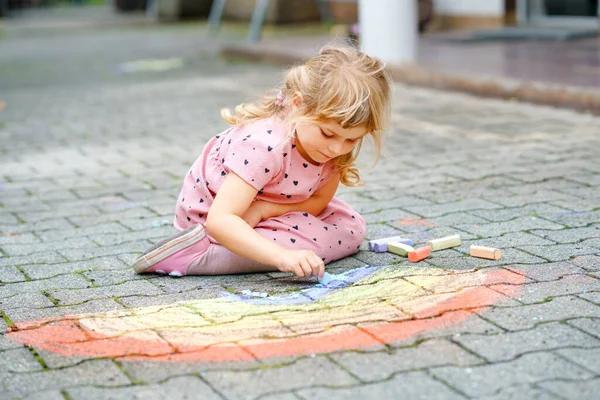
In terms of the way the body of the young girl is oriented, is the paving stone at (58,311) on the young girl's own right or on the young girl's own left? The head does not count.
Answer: on the young girl's own right

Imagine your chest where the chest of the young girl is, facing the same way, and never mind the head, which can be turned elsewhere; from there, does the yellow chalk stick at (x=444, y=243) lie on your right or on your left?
on your left

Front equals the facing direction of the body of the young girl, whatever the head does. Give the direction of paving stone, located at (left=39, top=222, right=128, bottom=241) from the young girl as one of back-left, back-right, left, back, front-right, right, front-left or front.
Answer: back

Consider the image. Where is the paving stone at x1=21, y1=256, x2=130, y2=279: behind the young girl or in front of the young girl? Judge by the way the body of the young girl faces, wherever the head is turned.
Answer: behind

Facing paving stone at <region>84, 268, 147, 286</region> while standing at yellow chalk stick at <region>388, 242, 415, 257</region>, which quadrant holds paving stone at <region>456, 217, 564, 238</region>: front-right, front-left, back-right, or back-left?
back-right

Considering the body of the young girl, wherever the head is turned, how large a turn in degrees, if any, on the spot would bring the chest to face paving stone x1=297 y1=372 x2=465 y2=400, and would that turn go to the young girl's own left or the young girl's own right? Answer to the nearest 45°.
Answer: approximately 45° to the young girl's own right

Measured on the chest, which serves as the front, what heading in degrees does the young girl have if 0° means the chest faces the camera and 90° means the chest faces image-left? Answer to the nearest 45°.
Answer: approximately 315°

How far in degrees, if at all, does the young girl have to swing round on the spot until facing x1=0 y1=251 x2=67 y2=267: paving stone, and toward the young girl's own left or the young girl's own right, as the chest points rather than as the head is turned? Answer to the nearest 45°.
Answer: approximately 135° to the young girl's own right

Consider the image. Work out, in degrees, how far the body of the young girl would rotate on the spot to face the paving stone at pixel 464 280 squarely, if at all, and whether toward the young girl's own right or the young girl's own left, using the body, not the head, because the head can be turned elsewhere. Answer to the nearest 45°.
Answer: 0° — they already face it

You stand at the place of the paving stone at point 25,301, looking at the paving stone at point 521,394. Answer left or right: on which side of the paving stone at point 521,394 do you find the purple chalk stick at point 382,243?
left

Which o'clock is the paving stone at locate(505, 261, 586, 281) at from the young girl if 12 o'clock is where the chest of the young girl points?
The paving stone is roughly at 11 o'clock from the young girl.

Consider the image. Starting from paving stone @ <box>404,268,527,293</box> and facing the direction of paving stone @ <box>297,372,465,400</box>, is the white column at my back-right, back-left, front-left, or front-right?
back-right

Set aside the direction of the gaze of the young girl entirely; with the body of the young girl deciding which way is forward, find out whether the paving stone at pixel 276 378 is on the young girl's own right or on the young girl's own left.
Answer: on the young girl's own right

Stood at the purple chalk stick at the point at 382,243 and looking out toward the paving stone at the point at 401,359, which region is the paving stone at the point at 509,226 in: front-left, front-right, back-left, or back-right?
back-left

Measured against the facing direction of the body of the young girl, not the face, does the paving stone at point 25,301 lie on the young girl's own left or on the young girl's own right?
on the young girl's own right
